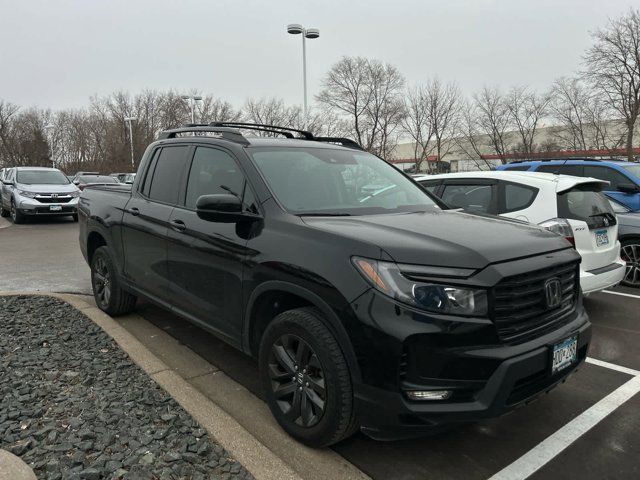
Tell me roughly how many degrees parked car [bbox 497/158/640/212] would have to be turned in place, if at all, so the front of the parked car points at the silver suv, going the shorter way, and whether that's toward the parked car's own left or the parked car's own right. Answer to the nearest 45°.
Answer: approximately 135° to the parked car's own right

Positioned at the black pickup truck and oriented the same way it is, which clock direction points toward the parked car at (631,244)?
The parked car is roughly at 9 o'clock from the black pickup truck.

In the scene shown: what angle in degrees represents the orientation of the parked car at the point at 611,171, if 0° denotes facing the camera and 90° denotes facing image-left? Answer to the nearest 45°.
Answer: approximately 315°

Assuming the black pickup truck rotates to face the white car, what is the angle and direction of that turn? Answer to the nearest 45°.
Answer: approximately 90° to its left

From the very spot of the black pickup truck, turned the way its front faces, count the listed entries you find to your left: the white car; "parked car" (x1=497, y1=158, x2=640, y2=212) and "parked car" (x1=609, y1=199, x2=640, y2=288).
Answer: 3

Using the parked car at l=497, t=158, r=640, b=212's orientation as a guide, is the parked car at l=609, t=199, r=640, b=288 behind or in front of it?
in front

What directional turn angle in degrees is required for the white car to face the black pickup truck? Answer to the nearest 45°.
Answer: approximately 135° to its left

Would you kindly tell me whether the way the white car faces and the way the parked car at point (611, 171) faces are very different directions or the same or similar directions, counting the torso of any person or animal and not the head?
very different directions

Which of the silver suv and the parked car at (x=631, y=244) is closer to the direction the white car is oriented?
the silver suv
